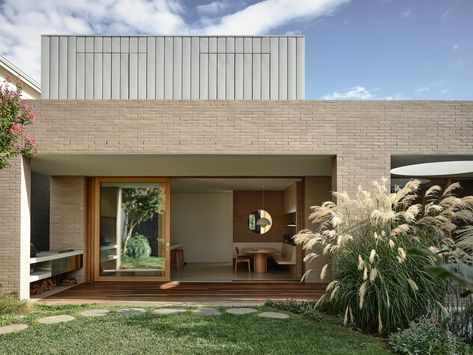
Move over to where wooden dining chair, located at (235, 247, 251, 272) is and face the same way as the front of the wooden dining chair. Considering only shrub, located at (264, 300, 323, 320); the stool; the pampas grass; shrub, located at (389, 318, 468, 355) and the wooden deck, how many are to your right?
4

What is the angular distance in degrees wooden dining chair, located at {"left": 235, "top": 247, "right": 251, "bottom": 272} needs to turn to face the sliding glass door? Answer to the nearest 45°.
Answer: approximately 135° to its right

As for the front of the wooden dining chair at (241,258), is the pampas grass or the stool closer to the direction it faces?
the pampas grass

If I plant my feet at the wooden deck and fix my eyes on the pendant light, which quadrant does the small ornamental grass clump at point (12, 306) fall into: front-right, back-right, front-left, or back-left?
back-left

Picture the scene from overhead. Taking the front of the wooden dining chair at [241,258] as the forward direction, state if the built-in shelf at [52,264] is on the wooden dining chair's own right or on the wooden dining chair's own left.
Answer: on the wooden dining chair's own right

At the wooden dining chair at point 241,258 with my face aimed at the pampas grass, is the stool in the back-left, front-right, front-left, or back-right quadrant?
back-right

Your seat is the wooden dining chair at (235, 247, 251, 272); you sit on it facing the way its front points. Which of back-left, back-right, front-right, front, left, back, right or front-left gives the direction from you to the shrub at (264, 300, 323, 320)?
right

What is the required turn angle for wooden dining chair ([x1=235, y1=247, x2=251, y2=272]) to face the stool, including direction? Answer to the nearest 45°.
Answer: approximately 135° to its left

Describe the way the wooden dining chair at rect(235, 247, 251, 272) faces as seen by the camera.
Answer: facing to the right of the viewer

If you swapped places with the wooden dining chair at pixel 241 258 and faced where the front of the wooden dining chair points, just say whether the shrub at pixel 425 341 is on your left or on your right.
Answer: on your right
